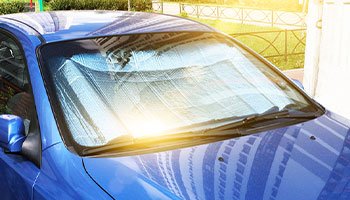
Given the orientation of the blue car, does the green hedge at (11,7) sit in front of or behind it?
behind

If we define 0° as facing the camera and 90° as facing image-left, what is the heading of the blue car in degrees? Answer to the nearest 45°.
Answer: approximately 315°
